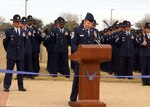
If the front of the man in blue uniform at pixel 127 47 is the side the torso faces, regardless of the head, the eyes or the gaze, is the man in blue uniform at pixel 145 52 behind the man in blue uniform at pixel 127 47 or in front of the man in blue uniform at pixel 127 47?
in front

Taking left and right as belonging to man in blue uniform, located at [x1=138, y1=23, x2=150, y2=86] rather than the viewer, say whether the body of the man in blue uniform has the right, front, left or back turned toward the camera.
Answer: front

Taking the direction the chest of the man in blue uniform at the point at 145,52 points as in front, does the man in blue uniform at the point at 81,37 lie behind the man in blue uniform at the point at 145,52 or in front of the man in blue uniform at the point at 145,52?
in front

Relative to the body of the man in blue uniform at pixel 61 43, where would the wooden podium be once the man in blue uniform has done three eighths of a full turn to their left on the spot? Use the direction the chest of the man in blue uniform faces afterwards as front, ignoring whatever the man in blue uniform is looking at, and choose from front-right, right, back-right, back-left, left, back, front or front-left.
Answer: back-right

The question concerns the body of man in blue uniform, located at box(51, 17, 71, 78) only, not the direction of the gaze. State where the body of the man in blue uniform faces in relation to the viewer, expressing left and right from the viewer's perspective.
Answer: facing the viewer
